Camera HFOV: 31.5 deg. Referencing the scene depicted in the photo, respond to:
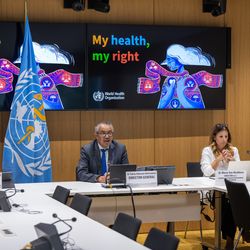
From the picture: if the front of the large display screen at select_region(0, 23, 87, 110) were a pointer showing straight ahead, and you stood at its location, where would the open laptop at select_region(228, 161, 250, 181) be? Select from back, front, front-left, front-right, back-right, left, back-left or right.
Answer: front-left

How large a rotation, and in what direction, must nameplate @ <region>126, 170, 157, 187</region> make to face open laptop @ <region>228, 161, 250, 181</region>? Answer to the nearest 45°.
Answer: approximately 90° to its left

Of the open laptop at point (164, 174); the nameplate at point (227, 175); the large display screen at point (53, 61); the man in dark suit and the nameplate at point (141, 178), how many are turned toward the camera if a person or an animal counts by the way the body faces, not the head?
4

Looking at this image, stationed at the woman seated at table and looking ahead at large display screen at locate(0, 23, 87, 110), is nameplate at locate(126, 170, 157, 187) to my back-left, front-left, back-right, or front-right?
front-left

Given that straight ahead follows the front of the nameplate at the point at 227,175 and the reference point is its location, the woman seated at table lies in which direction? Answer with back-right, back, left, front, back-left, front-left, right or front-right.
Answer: back

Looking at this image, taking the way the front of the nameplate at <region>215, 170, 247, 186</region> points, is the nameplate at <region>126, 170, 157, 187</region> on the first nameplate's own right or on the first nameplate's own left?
on the first nameplate's own right

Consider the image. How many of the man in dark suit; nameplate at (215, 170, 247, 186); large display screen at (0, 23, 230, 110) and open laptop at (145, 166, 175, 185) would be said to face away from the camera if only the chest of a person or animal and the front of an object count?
1

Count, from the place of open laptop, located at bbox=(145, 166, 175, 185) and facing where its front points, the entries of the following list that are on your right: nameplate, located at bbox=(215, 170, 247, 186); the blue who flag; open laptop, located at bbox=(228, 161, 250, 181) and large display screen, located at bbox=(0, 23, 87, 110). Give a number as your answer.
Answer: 2

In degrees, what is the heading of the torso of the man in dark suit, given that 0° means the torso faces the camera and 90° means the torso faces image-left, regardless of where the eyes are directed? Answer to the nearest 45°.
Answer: approximately 0°

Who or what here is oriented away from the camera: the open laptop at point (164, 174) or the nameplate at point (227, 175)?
the open laptop

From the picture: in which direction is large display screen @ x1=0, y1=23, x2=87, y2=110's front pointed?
toward the camera

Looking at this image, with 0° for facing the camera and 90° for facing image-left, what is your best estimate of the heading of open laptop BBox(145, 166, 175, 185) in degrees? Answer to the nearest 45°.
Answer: approximately 180°

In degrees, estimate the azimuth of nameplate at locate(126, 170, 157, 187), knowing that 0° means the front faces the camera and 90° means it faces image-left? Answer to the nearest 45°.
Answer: approximately 0°

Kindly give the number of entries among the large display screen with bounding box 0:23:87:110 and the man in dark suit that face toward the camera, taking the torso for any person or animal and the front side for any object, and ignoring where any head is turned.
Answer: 2
